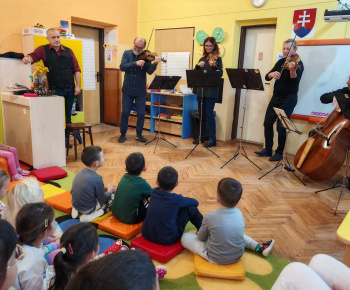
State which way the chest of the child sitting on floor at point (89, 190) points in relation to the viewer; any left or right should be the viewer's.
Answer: facing away from the viewer and to the right of the viewer

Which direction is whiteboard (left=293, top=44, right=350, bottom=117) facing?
toward the camera

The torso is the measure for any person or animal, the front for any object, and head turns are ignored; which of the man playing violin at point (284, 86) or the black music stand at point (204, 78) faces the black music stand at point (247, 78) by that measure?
the man playing violin

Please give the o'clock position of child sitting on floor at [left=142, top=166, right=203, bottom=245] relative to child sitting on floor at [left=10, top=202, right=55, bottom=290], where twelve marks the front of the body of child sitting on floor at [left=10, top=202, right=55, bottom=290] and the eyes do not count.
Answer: child sitting on floor at [left=142, top=166, right=203, bottom=245] is roughly at 1 o'clock from child sitting on floor at [left=10, top=202, right=55, bottom=290].

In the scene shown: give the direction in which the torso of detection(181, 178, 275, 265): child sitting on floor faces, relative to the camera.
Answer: away from the camera

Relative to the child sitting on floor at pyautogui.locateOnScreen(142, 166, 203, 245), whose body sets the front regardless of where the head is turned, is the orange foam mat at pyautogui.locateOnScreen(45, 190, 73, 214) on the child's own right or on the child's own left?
on the child's own left

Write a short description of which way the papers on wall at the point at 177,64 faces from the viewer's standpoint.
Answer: facing the viewer

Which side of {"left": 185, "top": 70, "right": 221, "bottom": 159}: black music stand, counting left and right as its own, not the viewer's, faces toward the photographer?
back

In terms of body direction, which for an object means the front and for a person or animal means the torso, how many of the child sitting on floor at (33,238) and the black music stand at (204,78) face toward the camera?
0

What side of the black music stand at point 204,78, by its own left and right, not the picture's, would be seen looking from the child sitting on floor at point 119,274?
back

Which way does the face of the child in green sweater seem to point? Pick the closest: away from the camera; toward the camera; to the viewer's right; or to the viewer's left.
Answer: away from the camera

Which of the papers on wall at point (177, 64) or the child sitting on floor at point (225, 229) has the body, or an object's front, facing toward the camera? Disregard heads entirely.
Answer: the papers on wall

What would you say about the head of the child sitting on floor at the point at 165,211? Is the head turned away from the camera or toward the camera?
away from the camera

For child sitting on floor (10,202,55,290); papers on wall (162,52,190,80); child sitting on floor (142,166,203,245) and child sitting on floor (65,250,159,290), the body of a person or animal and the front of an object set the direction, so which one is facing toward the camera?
the papers on wall

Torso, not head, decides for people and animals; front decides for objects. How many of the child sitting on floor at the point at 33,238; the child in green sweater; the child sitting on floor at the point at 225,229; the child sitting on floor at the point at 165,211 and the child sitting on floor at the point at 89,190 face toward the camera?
0

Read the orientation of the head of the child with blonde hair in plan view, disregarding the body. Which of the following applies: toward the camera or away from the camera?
away from the camera

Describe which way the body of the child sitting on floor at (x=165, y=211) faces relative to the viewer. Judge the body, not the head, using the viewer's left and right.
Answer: facing away from the viewer and to the right of the viewer
